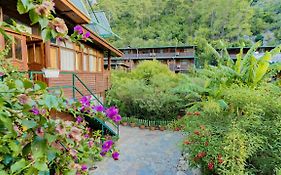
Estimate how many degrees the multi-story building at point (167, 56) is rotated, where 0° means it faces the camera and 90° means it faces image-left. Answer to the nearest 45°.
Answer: approximately 0°

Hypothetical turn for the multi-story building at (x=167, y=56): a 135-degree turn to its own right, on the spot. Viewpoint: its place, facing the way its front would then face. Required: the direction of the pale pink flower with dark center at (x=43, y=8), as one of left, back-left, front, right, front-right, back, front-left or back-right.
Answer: back-left

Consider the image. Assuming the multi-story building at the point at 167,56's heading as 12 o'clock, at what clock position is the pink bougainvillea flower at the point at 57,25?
The pink bougainvillea flower is roughly at 12 o'clock from the multi-story building.

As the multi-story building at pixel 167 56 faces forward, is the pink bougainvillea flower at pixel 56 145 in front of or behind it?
in front

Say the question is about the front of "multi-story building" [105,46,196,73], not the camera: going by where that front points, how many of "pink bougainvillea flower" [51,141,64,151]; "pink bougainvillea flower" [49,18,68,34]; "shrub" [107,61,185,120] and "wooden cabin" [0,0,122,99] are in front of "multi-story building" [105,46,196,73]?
4

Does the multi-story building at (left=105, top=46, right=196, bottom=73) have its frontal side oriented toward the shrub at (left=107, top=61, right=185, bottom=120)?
yes

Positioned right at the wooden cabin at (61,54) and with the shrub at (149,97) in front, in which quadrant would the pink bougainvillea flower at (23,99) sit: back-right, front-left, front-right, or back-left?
back-right

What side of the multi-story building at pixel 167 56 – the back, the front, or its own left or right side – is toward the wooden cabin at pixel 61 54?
front
